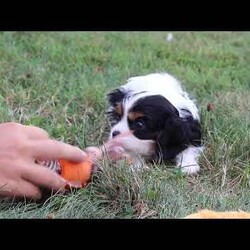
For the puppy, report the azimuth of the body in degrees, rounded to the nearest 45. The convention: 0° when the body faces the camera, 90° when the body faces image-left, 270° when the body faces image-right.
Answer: approximately 45°
